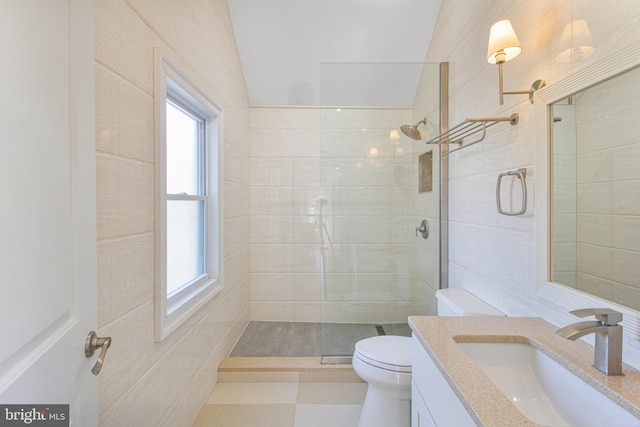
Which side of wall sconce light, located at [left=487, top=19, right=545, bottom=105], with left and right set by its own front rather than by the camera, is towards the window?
front

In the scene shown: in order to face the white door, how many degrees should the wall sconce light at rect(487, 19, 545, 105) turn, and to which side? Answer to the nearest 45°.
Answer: approximately 45° to its left

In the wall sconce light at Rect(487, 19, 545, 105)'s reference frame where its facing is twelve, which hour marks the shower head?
The shower head is roughly at 2 o'clock from the wall sconce light.

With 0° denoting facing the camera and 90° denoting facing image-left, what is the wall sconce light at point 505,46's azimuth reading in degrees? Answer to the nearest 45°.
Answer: approximately 90°

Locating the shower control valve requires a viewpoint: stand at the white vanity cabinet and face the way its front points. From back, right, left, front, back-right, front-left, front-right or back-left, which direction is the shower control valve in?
right

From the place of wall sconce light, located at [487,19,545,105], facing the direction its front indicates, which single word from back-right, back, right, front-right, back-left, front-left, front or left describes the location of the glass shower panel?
front-right

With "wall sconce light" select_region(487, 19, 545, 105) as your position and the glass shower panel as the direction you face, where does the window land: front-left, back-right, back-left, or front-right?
front-left

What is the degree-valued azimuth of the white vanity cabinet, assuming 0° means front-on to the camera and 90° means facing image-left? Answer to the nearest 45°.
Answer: approximately 90°

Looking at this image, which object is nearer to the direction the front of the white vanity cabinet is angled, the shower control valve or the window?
the window

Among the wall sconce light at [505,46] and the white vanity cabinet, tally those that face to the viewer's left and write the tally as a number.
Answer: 2

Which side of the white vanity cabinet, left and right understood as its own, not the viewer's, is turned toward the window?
front

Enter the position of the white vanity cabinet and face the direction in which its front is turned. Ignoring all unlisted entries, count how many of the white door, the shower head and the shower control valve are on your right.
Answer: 2
